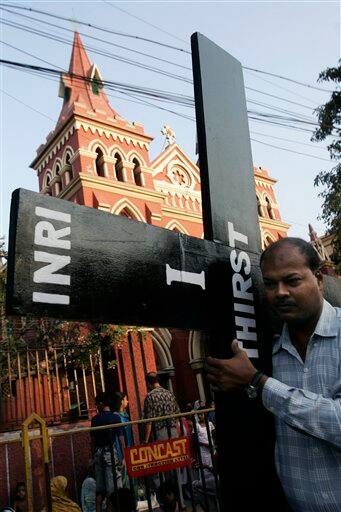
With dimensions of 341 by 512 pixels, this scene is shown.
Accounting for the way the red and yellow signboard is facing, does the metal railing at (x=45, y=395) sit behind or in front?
behind

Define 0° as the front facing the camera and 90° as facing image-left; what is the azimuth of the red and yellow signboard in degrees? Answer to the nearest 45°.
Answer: approximately 0°

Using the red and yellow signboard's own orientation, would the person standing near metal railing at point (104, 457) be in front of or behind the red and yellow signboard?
behind

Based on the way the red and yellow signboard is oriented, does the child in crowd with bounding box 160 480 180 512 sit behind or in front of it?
behind

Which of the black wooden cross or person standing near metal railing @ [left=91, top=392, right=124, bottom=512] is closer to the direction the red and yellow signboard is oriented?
the black wooden cross

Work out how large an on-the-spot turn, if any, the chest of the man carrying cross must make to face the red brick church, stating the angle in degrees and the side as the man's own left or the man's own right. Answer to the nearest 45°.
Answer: approximately 135° to the man's own right

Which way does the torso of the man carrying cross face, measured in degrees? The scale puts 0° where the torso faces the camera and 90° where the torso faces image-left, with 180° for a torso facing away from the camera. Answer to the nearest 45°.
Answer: approximately 45°
